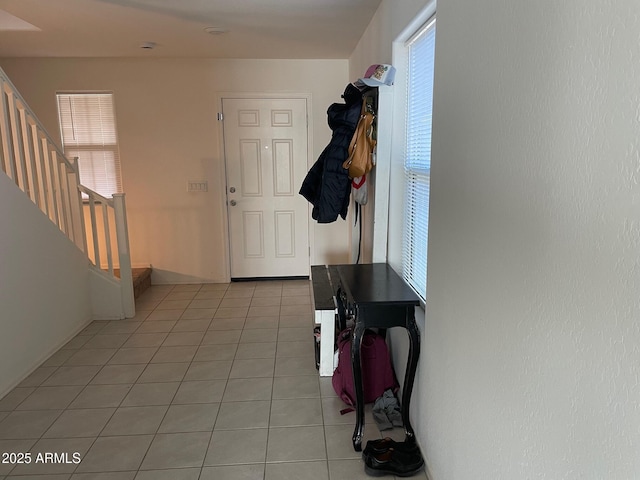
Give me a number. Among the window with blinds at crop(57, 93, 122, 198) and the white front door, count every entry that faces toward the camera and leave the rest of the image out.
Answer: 2

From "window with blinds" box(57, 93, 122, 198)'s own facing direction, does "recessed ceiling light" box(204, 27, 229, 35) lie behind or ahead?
ahead

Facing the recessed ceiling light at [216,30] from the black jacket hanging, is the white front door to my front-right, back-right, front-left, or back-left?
front-right

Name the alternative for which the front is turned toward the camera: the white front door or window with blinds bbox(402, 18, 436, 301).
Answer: the white front door

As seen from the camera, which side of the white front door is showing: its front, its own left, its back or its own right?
front

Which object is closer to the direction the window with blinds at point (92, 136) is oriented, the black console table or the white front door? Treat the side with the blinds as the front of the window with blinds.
the black console table

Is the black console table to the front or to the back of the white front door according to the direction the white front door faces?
to the front

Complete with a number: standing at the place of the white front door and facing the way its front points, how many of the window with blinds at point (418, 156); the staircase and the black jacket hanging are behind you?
0

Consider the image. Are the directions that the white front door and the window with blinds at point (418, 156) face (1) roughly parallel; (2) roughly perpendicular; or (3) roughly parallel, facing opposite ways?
roughly perpendicular

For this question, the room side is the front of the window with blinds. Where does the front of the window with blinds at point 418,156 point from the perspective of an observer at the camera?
facing to the left of the viewer

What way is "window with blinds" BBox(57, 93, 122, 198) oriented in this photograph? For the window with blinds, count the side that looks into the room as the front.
toward the camera

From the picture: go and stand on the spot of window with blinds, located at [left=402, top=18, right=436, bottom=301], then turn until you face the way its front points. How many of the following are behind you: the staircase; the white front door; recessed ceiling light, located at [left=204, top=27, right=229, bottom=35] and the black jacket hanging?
0

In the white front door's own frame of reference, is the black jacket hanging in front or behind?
in front

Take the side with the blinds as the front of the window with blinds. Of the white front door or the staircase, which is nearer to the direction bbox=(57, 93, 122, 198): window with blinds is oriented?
the staircase

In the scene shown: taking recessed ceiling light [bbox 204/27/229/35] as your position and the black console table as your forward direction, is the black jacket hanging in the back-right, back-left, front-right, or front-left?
front-left

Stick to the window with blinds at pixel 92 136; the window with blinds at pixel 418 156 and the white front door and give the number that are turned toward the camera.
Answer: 2

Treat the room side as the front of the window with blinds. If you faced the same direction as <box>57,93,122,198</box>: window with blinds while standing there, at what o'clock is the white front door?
The white front door is roughly at 10 o'clock from the window with blinds.

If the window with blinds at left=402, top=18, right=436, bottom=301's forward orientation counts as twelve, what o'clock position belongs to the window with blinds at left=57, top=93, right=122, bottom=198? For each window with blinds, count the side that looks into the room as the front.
the window with blinds at left=57, top=93, right=122, bottom=198 is roughly at 1 o'clock from the window with blinds at left=402, top=18, right=436, bottom=301.
